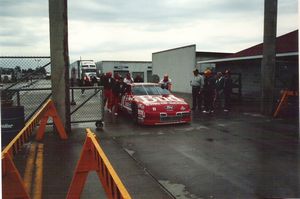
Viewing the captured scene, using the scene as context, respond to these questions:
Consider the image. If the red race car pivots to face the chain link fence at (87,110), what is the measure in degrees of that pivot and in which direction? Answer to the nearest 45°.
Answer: approximately 90° to its right

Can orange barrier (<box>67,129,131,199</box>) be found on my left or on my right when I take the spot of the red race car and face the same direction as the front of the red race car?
on my right

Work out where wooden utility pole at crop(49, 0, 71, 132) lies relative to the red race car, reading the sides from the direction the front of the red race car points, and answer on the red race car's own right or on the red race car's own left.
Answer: on the red race car's own right

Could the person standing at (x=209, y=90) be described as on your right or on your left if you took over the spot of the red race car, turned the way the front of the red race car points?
on your left

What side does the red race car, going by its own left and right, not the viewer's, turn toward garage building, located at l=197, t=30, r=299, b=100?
left

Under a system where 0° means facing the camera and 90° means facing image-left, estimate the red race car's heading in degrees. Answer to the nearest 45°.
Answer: approximately 315°

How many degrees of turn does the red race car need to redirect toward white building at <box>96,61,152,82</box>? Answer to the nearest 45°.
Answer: approximately 135° to its left

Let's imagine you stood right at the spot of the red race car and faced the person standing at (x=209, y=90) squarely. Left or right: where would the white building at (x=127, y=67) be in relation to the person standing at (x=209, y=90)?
left

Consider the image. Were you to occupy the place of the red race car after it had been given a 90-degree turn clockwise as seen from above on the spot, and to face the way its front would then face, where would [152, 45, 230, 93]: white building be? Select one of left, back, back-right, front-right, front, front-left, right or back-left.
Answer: back-right
